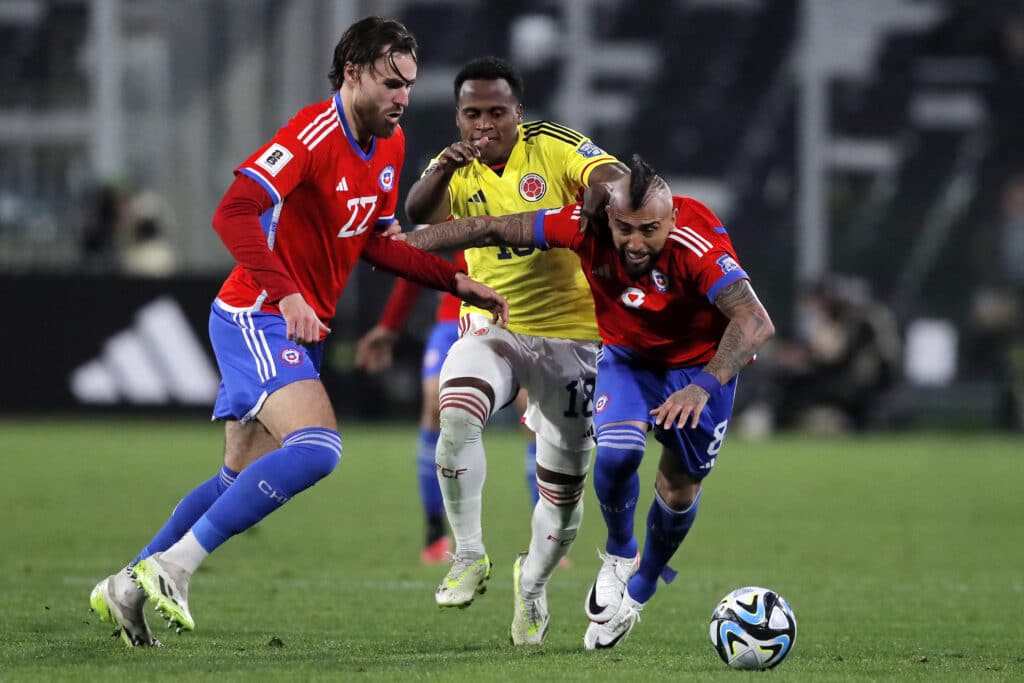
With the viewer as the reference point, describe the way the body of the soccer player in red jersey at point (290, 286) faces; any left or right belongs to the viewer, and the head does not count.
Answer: facing the viewer and to the right of the viewer

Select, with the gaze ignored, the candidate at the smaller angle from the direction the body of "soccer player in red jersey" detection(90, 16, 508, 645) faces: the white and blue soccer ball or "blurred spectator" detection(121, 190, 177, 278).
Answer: the white and blue soccer ball

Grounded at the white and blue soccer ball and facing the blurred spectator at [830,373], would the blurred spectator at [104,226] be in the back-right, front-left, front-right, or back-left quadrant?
front-left

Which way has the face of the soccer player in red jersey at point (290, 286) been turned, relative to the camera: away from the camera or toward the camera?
toward the camera

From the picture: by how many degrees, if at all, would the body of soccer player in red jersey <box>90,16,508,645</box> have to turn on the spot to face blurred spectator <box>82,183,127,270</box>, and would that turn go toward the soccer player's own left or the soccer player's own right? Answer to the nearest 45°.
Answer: approximately 135° to the soccer player's own left

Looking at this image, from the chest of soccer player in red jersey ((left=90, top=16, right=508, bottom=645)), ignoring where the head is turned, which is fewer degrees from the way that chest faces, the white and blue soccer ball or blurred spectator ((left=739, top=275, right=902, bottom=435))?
the white and blue soccer ball

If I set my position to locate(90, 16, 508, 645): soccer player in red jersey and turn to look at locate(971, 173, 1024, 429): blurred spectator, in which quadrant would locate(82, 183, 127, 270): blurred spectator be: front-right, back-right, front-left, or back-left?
front-left

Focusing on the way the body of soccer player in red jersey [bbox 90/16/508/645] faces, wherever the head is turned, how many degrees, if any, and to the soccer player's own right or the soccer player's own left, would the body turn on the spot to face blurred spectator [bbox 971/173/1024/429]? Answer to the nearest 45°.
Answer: approximately 90° to the soccer player's own left

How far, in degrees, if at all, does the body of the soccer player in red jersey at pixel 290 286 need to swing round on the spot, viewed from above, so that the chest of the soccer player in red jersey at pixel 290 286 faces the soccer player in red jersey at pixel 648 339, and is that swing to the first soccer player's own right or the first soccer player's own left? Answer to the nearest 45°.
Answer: approximately 45° to the first soccer player's own left

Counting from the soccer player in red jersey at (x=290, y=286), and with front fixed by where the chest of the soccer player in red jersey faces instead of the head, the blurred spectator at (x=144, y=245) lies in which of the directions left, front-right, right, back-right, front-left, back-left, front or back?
back-left

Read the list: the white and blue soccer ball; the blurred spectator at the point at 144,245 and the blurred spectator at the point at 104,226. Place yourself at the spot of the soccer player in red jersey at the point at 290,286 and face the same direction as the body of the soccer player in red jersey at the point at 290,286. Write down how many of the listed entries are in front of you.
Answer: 1
